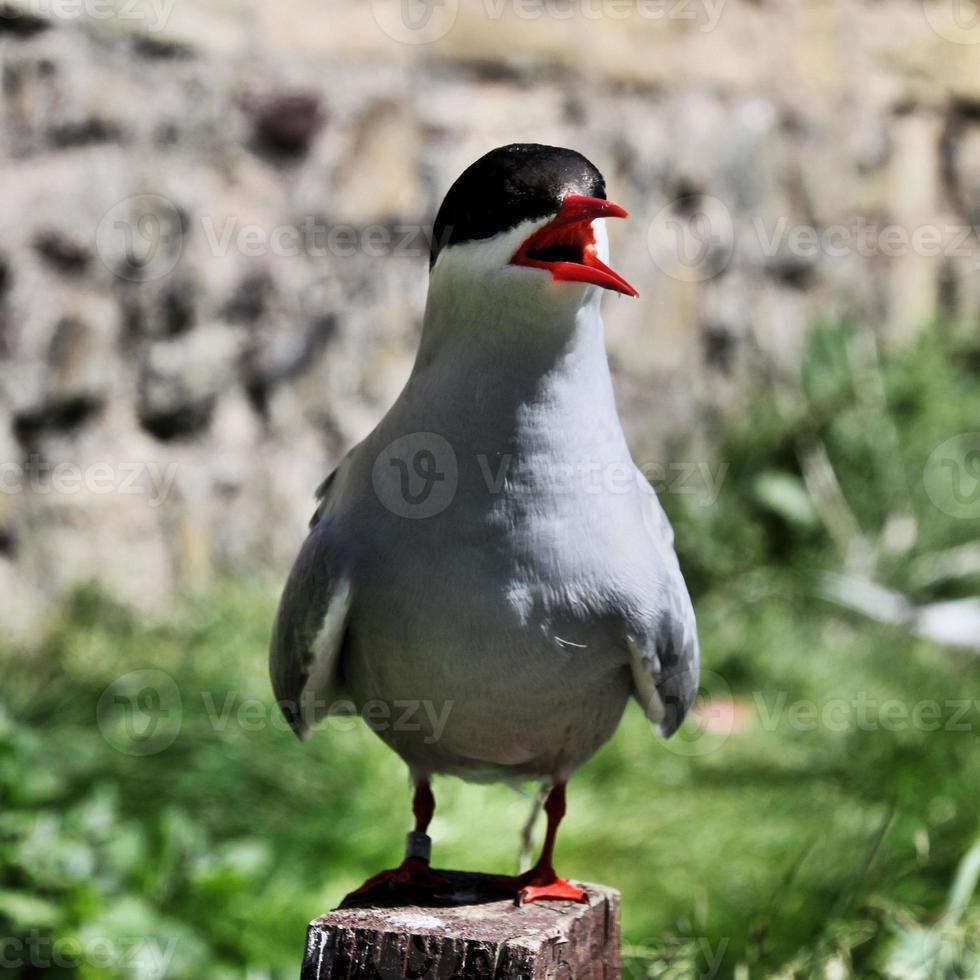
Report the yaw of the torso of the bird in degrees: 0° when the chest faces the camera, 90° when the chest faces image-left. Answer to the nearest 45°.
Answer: approximately 0°
